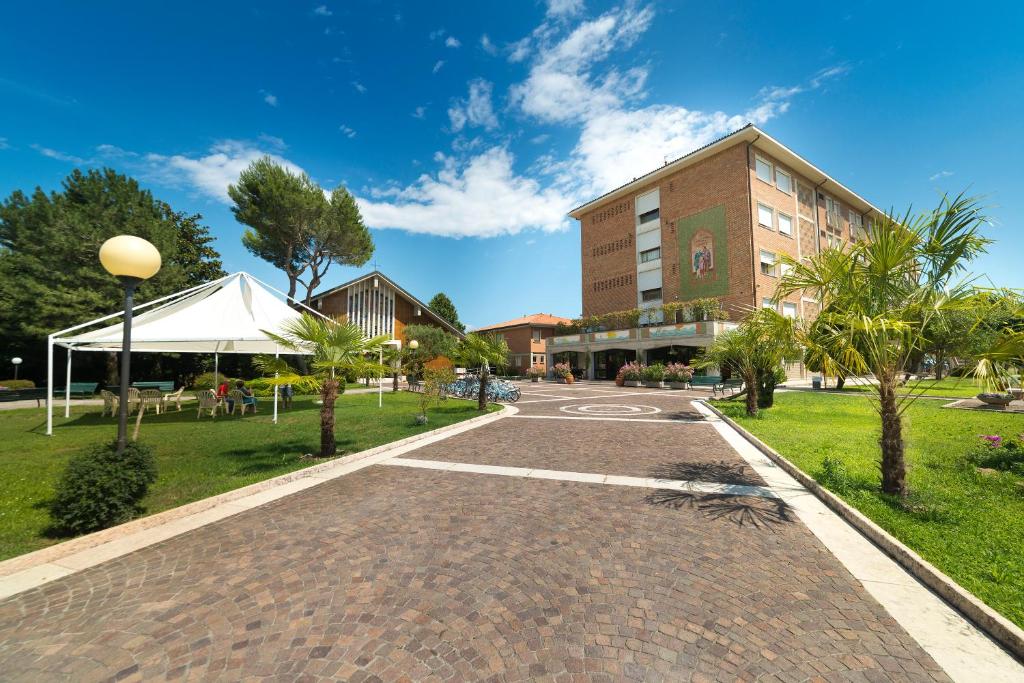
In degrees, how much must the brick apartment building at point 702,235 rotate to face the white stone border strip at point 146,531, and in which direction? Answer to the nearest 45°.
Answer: approximately 45° to its left

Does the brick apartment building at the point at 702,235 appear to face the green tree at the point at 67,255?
yes

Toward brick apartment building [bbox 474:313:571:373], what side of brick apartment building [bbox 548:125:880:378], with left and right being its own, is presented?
right

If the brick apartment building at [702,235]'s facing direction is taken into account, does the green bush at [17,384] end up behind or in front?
in front

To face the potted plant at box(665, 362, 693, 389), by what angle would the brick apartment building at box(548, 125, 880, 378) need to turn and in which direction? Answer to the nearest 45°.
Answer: approximately 45° to its left

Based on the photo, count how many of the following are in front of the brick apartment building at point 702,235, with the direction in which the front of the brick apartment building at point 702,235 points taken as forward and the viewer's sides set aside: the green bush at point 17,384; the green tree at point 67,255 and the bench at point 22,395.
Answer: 3

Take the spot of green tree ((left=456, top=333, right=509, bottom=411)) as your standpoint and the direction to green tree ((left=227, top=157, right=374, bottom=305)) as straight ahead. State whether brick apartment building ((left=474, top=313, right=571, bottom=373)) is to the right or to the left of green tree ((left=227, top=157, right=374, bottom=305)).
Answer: right

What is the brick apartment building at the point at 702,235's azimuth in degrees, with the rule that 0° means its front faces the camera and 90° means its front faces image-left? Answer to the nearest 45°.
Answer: approximately 45°

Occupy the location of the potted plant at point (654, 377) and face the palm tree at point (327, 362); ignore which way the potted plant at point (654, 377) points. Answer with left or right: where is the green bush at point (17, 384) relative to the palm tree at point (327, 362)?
right

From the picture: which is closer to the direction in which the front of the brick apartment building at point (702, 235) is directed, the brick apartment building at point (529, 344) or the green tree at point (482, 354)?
the green tree

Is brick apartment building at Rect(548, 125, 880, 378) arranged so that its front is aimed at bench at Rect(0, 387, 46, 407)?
yes

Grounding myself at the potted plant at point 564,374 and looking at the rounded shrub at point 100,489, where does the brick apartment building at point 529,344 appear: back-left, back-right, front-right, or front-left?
back-right

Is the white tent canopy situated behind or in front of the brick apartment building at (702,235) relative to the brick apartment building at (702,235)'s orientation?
in front
